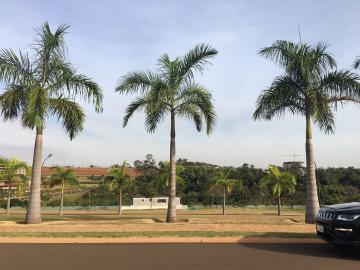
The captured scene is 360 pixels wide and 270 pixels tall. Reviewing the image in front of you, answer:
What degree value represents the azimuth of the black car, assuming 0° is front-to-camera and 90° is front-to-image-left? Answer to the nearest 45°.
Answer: approximately 45°

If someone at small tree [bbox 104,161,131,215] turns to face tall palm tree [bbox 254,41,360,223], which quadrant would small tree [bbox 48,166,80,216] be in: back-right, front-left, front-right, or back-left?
back-right

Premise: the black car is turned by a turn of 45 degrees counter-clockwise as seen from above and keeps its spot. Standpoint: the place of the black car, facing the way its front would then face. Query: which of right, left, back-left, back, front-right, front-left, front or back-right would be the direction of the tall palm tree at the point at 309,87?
back

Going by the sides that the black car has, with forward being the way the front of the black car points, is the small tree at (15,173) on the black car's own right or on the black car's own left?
on the black car's own right

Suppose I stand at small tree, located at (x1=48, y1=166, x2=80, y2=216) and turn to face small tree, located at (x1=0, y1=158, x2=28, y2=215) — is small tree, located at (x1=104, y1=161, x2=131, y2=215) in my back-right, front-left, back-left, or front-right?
back-left

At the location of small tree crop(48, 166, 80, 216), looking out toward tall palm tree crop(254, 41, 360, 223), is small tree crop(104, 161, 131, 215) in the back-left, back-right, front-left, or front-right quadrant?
front-left

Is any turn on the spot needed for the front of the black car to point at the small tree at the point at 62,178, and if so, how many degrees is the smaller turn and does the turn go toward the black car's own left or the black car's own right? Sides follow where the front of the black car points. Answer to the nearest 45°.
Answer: approximately 90° to the black car's own right

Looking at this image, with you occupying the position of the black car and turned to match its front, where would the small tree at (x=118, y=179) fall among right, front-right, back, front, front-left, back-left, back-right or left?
right
